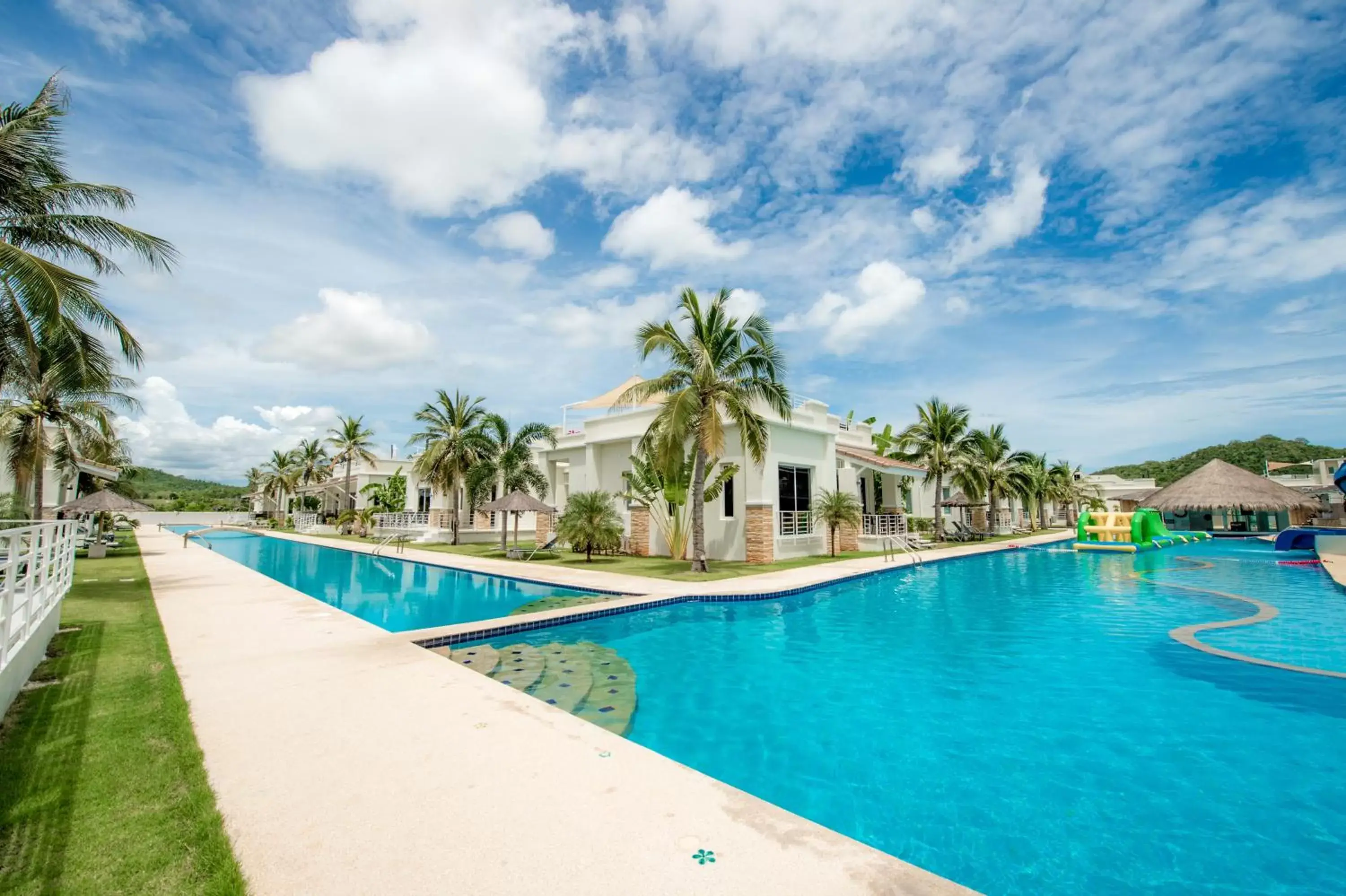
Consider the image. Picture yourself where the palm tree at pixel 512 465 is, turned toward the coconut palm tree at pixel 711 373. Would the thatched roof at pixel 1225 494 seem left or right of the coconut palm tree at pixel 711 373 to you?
left
